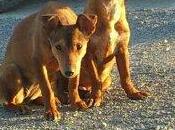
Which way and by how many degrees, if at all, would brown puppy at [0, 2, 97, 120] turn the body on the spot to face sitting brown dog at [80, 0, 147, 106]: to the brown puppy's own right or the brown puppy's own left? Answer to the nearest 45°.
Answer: approximately 45° to the brown puppy's own left
